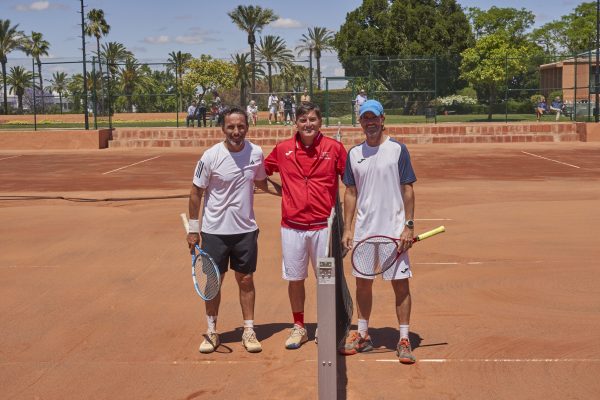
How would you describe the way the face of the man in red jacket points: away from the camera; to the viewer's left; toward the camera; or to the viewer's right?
toward the camera

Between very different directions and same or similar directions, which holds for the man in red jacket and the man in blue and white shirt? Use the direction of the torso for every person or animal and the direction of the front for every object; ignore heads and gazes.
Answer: same or similar directions

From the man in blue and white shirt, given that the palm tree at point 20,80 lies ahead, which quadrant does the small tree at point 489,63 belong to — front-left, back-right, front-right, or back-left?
front-right

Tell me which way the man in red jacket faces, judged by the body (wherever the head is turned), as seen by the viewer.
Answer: toward the camera

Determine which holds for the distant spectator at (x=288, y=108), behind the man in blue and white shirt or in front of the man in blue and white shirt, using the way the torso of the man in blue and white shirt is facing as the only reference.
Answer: behind

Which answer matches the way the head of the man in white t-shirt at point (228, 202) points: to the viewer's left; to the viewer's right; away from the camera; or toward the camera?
toward the camera

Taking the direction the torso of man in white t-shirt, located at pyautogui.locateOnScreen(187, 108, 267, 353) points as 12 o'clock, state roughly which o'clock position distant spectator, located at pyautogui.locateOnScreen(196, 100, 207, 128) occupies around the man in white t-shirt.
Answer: The distant spectator is roughly at 6 o'clock from the man in white t-shirt.

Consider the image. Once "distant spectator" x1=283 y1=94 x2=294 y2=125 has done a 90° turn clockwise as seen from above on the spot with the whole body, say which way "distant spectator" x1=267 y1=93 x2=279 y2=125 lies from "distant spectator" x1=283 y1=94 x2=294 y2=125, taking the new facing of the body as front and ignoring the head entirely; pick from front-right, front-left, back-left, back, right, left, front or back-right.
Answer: front

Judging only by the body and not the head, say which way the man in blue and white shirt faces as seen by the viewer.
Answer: toward the camera

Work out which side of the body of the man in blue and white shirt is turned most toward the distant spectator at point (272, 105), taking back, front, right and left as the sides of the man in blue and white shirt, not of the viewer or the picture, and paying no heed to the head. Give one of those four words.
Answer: back

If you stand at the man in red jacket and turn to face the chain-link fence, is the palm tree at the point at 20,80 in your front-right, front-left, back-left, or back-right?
front-left

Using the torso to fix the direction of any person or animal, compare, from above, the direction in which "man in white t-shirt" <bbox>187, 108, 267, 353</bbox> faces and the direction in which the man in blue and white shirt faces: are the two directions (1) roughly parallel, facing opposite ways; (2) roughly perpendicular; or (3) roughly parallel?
roughly parallel

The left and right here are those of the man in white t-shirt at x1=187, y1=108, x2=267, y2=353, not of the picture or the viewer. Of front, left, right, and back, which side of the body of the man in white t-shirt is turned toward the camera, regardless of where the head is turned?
front

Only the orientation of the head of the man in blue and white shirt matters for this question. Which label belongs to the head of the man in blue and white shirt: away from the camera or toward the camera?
toward the camera

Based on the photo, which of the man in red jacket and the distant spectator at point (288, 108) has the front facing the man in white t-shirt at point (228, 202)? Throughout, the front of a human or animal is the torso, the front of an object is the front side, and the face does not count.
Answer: the distant spectator

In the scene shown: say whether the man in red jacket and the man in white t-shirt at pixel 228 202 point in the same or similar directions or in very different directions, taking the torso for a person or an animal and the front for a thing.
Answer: same or similar directions

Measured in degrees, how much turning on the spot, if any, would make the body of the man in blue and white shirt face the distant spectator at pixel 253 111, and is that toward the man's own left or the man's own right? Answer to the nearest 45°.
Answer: approximately 180°

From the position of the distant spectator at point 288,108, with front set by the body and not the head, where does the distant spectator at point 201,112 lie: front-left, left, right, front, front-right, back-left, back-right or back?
right

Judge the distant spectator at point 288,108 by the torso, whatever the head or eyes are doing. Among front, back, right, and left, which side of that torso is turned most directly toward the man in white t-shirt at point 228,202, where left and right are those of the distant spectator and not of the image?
front

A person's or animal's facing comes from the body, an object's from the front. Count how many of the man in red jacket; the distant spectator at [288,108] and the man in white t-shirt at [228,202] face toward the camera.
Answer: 3
